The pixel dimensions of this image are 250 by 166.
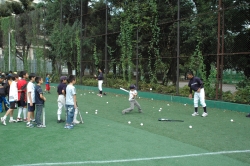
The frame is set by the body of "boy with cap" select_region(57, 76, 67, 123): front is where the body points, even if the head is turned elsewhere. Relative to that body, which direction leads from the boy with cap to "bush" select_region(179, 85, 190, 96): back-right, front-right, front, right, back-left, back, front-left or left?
front-left

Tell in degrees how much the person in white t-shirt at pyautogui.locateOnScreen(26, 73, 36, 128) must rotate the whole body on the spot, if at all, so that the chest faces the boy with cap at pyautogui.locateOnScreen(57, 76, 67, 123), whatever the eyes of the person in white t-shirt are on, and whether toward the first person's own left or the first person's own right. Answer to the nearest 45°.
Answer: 0° — they already face them

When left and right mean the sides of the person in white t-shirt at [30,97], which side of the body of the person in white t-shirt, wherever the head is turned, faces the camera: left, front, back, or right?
right

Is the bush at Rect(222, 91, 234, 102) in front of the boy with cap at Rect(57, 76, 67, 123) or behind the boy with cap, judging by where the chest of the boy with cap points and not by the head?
in front

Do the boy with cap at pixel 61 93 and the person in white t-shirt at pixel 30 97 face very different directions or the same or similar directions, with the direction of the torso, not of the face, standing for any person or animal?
same or similar directions

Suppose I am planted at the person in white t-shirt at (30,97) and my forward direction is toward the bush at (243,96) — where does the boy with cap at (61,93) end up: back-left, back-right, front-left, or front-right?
front-left

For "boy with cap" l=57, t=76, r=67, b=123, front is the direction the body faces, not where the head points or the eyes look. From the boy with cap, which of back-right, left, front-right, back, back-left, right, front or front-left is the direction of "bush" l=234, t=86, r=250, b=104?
front

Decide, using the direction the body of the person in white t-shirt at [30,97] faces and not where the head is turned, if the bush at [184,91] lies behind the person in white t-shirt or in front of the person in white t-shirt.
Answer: in front

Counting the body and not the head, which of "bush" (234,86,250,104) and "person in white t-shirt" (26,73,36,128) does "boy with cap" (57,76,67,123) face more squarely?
the bush

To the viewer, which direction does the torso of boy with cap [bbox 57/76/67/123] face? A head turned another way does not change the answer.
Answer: to the viewer's right

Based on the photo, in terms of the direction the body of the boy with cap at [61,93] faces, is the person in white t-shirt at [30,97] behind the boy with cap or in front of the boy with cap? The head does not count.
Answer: behind

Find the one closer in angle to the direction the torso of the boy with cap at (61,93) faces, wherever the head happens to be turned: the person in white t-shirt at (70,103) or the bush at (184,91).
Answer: the bush

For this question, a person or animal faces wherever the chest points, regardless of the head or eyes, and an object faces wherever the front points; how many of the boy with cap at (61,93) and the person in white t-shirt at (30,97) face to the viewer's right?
2

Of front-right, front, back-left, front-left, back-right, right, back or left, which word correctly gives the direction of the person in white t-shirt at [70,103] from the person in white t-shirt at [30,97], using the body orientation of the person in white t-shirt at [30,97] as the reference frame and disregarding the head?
front-right
